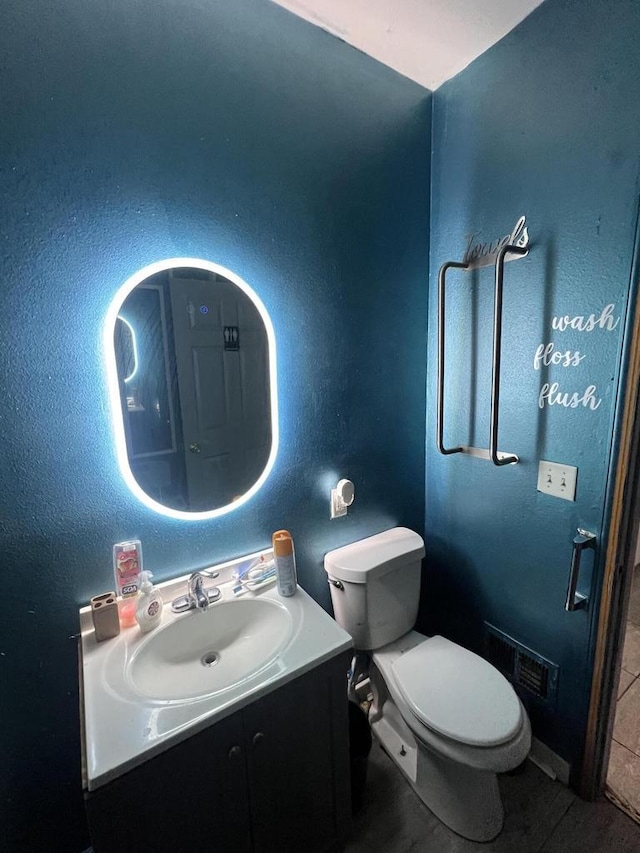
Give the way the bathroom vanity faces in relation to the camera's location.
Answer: facing the viewer and to the right of the viewer

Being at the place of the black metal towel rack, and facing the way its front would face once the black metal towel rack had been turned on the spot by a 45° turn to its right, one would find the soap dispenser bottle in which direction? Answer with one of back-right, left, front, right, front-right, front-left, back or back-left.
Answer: front-left

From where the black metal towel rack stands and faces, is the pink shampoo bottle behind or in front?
in front

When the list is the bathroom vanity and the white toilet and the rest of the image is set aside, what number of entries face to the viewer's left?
0

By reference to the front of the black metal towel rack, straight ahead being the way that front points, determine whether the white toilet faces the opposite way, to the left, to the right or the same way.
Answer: to the left

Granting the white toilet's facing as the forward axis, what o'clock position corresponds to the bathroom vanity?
The bathroom vanity is roughly at 3 o'clock from the white toilet.

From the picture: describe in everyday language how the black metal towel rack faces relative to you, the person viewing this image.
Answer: facing the viewer and to the left of the viewer

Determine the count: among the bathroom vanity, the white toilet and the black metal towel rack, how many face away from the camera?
0

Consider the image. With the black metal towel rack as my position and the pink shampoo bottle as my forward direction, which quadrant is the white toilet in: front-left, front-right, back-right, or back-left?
front-left

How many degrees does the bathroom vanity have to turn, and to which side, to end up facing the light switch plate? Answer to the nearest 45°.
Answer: approximately 45° to its left

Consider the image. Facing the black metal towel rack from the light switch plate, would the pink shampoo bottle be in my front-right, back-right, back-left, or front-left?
front-left
